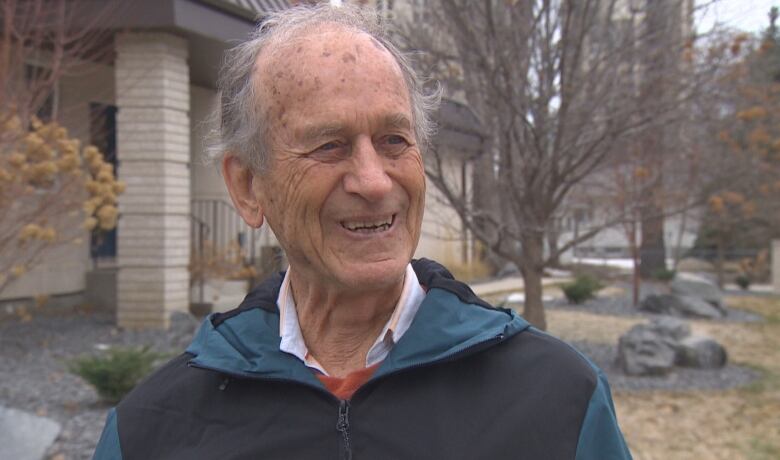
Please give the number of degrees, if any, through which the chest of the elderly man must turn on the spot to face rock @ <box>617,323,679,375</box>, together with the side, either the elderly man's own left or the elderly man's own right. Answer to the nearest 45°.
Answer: approximately 135° to the elderly man's own left

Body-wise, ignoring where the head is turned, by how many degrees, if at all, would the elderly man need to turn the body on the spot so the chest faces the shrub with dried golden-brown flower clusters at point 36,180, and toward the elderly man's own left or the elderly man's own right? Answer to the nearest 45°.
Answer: approximately 135° to the elderly man's own right

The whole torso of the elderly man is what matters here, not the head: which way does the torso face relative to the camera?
toward the camera

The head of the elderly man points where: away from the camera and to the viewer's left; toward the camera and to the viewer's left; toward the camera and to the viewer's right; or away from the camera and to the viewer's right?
toward the camera and to the viewer's right
